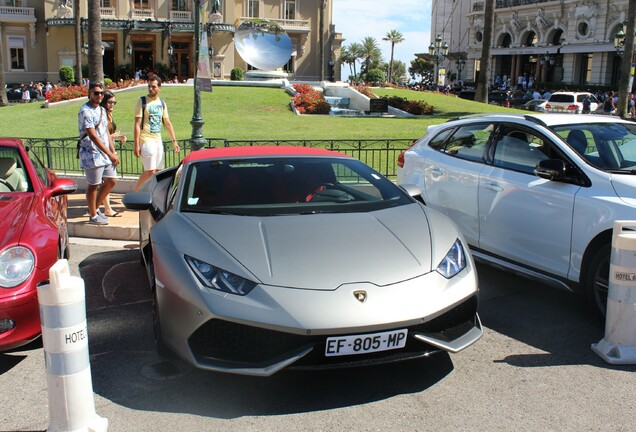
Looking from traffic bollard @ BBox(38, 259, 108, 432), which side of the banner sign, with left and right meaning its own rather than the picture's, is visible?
front

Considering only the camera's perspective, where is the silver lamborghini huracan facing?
facing the viewer and to the right of the viewer

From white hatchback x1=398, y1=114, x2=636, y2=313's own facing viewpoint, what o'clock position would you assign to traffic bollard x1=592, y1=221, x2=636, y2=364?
The traffic bollard is roughly at 1 o'clock from the white hatchback.

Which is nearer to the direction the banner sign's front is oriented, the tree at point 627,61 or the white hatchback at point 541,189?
the white hatchback

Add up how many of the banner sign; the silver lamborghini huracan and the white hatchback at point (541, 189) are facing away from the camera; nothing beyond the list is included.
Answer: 0

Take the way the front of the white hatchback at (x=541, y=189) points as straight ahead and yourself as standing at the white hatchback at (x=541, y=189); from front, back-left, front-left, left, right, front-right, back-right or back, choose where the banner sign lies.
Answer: back

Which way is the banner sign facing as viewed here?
toward the camera

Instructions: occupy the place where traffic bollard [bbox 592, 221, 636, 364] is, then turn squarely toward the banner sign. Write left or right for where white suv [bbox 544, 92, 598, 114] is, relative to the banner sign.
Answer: right

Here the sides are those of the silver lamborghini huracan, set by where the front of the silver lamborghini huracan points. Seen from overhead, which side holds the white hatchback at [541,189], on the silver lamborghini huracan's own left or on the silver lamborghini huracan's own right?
on the silver lamborghini huracan's own left

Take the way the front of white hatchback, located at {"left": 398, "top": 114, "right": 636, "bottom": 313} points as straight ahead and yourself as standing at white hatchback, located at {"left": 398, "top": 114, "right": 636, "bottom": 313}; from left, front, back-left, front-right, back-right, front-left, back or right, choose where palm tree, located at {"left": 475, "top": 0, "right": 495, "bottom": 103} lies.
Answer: back-left

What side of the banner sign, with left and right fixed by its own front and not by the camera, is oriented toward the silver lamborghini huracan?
front

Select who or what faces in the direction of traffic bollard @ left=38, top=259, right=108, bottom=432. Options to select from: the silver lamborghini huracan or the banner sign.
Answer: the banner sign

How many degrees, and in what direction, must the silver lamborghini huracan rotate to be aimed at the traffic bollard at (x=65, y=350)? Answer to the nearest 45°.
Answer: approximately 90° to its right

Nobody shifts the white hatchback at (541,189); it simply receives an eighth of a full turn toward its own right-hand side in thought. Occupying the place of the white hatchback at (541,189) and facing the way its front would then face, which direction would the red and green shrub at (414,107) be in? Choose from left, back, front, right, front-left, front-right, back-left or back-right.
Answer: back

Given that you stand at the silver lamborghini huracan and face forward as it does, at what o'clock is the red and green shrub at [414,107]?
The red and green shrub is roughly at 8 o'clock from the silver lamborghini huracan.

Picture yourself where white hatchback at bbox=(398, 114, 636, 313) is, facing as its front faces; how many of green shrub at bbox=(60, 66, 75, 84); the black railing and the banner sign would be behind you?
3
